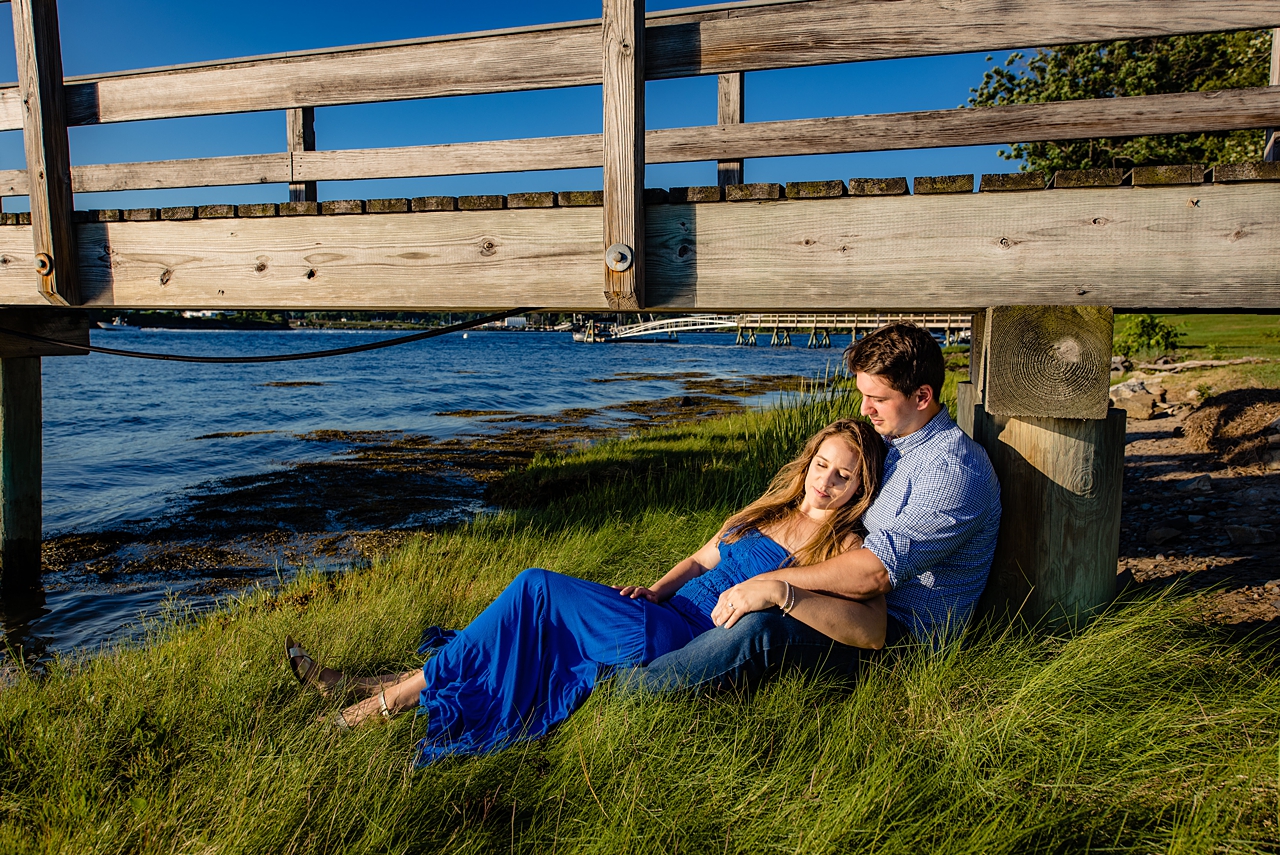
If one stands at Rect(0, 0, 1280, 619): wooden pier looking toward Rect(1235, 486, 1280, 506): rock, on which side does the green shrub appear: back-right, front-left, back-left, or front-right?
front-left

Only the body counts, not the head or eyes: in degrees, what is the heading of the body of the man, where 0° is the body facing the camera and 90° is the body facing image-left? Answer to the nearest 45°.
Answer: approximately 90°

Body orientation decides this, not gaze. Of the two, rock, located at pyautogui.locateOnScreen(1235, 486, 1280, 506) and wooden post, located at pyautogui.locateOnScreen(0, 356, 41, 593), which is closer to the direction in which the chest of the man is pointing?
the wooden post

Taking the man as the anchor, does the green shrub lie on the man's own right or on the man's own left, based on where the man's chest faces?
on the man's own right

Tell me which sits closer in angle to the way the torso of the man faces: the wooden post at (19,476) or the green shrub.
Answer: the wooden post
